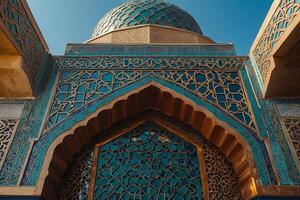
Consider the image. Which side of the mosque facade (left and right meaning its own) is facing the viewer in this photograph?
front
